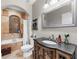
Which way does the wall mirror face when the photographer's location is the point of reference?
facing the viewer and to the left of the viewer

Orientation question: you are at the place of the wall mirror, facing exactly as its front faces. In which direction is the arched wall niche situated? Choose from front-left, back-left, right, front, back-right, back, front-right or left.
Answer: right
